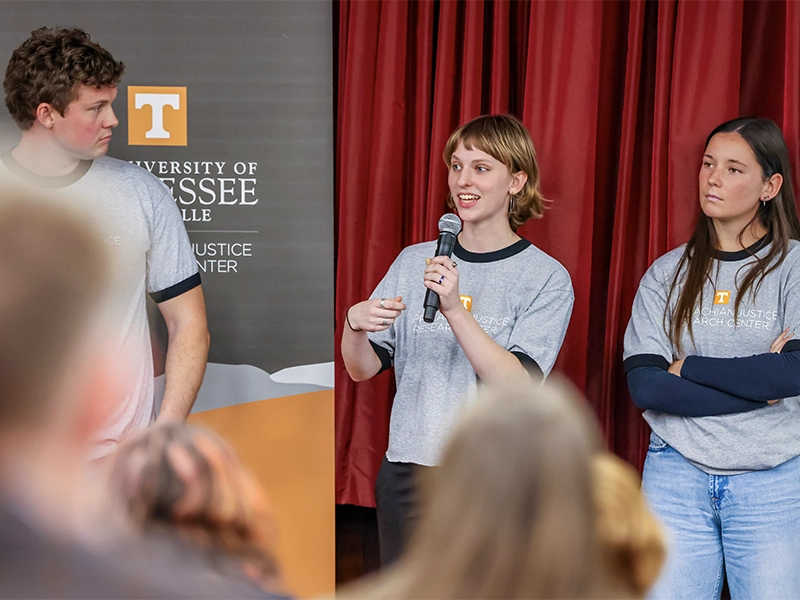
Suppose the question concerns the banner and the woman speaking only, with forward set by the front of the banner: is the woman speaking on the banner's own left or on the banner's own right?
on the banner's own left

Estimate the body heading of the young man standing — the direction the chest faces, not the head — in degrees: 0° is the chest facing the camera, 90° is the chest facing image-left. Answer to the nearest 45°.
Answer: approximately 0°

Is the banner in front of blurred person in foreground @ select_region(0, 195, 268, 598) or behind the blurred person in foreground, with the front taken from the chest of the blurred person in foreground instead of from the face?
in front

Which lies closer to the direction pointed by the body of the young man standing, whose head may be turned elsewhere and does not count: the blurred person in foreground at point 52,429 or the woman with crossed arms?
the blurred person in foreground

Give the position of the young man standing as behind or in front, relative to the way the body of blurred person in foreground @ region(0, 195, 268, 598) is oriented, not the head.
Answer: in front

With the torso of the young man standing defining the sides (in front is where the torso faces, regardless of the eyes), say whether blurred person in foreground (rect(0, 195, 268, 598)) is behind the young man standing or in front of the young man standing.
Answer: in front

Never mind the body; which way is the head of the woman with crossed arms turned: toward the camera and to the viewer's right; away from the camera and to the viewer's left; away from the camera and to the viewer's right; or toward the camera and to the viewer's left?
toward the camera and to the viewer's left

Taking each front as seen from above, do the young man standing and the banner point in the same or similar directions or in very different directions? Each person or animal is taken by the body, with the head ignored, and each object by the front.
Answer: same or similar directions

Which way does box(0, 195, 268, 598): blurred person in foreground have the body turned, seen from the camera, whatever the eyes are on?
away from the camera

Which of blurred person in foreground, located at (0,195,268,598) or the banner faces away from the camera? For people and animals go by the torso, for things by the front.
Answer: the blurred person in foreground

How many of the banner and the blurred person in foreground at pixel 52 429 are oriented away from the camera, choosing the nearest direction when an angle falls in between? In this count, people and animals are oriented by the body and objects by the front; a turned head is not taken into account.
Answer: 1

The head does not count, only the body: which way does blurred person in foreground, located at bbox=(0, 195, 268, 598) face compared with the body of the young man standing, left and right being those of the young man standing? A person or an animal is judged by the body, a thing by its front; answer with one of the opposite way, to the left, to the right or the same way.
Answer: the opposite way

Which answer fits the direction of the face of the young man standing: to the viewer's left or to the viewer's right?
to the viewer's right

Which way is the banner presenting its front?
toward the camera

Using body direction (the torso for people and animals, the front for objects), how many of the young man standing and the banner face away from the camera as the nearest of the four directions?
0
